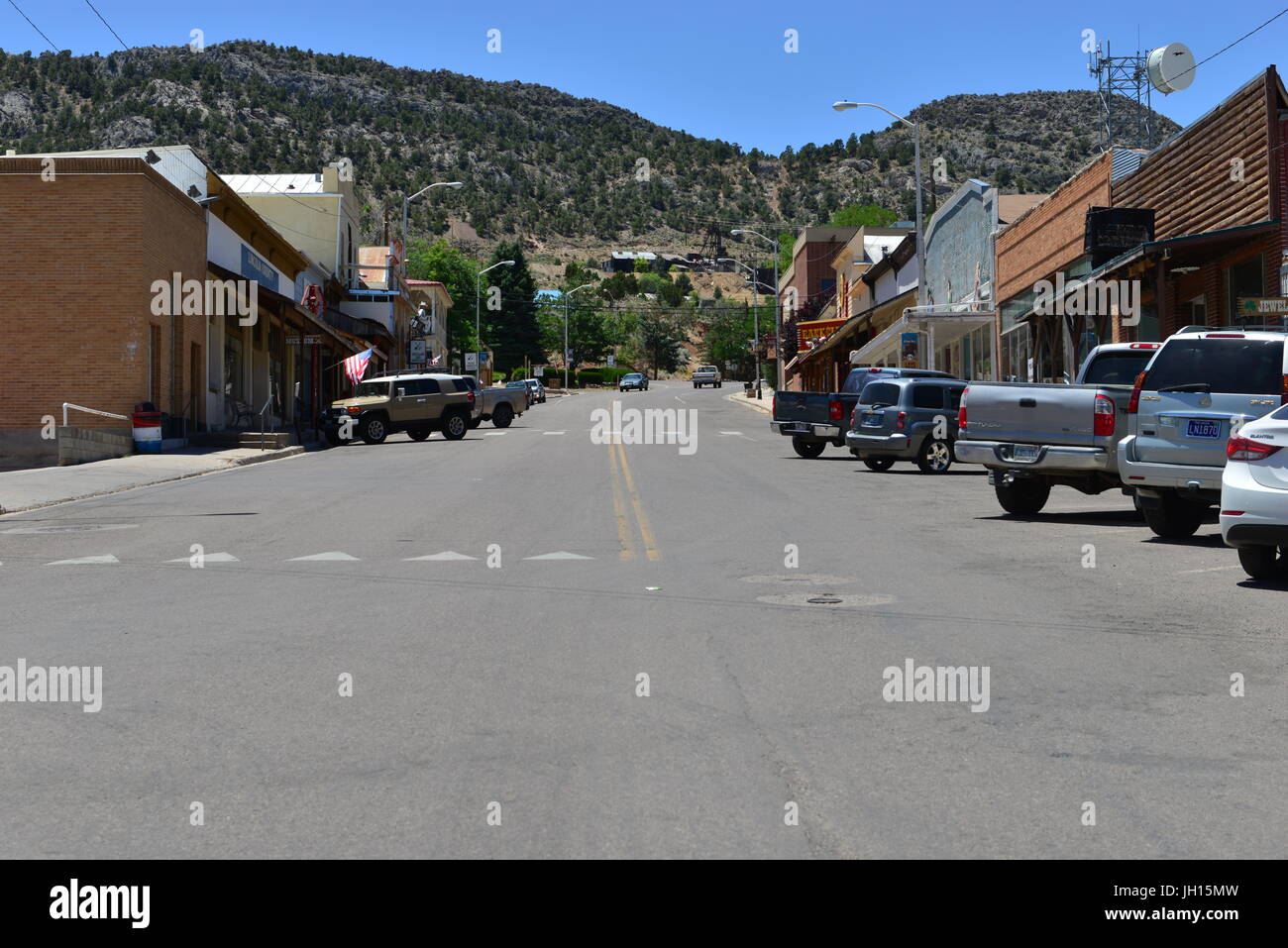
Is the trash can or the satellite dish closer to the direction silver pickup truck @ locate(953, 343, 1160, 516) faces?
the satellite dish

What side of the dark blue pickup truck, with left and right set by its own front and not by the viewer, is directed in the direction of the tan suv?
left

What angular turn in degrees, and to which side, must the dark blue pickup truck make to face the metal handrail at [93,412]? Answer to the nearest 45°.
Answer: approximately 135° to its left

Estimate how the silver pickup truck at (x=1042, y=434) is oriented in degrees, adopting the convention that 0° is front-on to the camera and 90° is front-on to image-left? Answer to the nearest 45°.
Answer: approximately 225°

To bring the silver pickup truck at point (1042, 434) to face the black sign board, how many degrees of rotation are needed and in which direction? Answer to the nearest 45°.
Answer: approximately 45° to its left

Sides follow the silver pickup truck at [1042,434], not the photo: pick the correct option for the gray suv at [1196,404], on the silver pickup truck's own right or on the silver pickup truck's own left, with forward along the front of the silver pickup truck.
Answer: on the silver pickup truck's own right

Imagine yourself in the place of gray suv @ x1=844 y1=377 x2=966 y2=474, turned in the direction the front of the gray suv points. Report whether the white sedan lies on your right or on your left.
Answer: on your right

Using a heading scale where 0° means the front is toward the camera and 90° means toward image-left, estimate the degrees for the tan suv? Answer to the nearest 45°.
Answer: approximately 45°
